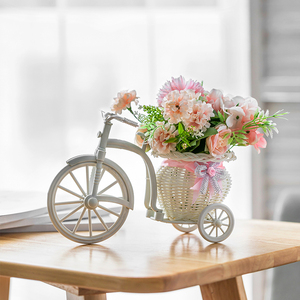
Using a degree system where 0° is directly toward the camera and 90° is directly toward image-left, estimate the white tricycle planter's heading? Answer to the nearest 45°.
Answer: approximately 90°
